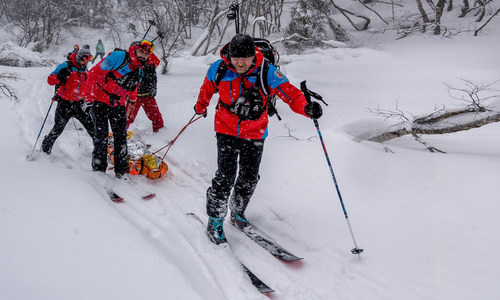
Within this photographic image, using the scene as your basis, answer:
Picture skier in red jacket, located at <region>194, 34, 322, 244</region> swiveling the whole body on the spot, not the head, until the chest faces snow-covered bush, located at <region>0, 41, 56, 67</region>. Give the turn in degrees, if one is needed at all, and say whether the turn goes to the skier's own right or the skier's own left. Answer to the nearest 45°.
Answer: approximately 135° to the skier's own right

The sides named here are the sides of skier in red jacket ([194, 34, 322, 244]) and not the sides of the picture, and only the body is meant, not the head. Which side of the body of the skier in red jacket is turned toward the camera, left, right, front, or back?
front

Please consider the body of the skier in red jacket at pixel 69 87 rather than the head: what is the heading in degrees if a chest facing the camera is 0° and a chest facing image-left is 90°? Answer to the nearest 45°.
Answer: approximately 315°

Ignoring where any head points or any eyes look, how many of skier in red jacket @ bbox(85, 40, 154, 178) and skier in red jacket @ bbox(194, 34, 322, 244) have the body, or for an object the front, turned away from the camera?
0

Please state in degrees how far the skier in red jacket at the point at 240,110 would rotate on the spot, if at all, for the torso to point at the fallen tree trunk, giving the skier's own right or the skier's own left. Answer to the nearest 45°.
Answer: approximately 135° to the skier's own left

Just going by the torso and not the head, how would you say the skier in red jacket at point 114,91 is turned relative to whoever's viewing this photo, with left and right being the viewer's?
facing the viewer and to the right of the viewer

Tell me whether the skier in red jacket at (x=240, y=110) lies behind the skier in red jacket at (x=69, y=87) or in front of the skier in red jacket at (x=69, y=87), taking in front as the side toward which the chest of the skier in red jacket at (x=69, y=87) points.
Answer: in front

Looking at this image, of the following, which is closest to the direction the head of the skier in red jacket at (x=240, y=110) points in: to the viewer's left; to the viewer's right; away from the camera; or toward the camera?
toward the camera

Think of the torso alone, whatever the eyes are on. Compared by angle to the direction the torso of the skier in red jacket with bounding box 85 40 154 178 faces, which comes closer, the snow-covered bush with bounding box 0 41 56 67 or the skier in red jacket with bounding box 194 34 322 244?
the skier in red jacket

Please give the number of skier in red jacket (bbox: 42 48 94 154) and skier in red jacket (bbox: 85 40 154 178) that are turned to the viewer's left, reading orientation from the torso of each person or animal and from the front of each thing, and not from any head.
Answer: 0

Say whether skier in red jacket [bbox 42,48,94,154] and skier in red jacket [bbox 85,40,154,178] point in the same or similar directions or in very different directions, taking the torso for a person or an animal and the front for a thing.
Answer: same or similar directions

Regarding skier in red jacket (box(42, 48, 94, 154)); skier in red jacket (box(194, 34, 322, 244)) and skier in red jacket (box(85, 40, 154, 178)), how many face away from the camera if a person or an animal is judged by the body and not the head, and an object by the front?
0

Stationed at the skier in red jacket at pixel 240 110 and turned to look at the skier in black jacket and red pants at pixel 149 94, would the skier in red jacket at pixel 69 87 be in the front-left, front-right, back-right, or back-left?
front-left
